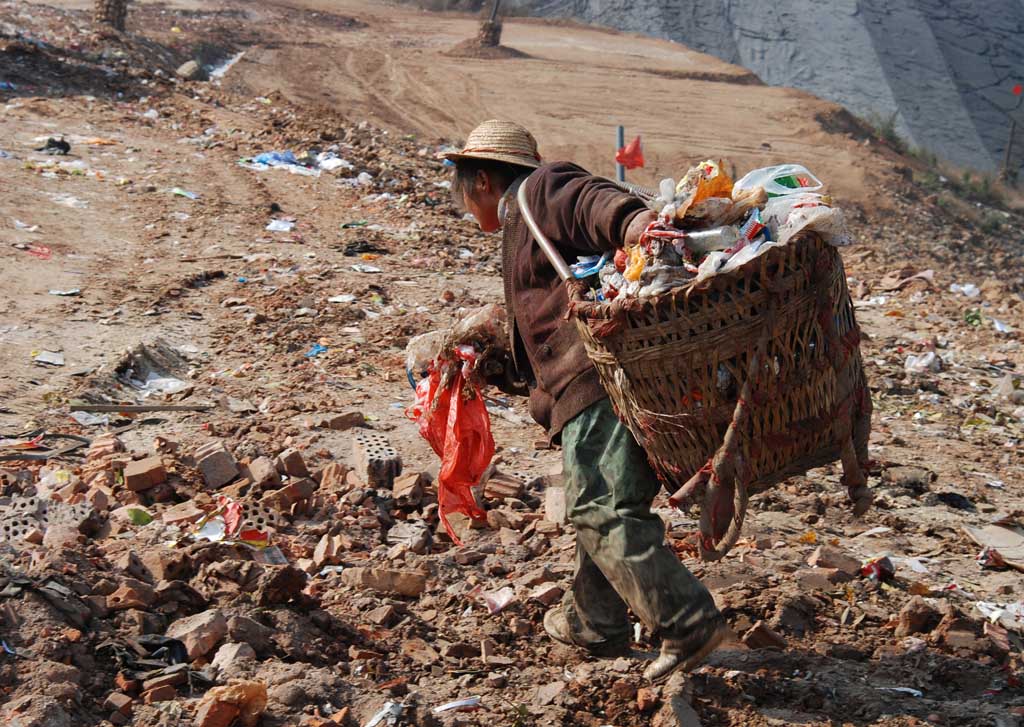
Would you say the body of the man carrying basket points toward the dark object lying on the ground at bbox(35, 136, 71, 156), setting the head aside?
no

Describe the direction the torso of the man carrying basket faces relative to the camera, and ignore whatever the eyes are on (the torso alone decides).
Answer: to the viewer's left

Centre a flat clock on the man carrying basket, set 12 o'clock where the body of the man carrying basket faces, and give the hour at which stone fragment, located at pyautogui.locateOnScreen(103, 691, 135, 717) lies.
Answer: The stone fragment is roughly at 11 o'clock from the man carrying basket.

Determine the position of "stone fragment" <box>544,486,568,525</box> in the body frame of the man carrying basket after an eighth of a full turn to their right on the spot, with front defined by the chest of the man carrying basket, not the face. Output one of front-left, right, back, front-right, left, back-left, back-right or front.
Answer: front-right

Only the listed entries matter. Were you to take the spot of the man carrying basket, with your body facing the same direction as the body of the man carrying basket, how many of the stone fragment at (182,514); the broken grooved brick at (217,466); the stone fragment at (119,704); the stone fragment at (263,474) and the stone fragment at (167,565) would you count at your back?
0

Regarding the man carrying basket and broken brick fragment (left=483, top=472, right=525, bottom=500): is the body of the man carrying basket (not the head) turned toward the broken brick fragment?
no

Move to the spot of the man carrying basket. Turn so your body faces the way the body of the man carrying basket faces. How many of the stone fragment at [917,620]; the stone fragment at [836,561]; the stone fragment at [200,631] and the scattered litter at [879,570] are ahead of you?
1

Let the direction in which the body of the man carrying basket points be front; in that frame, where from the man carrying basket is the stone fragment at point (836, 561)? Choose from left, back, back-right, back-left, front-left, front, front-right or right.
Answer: back-right

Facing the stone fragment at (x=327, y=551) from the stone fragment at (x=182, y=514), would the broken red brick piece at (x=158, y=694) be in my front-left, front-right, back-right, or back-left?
front-right

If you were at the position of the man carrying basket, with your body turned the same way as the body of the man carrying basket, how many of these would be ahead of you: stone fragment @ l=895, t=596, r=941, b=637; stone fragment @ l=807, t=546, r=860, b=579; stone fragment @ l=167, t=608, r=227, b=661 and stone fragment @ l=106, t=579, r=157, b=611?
2

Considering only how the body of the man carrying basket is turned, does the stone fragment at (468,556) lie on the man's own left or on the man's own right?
on the man's own right

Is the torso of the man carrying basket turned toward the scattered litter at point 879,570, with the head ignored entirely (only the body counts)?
no

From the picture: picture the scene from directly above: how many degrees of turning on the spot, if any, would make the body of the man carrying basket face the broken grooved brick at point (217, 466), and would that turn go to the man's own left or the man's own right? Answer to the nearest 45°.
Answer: approximately 45° to the man's own right

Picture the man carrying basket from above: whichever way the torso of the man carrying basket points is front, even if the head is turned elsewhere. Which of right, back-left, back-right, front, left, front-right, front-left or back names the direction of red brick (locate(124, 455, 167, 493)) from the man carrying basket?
front-right
